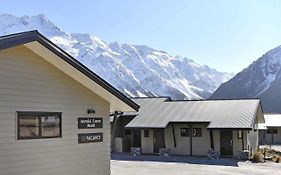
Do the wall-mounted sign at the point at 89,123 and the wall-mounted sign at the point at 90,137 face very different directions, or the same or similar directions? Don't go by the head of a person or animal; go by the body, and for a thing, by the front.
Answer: same or similar directions

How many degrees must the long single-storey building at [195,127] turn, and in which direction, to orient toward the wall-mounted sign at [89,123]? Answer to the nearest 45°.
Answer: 0° — it already faces it

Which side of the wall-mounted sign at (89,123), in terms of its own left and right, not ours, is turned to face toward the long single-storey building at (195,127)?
back

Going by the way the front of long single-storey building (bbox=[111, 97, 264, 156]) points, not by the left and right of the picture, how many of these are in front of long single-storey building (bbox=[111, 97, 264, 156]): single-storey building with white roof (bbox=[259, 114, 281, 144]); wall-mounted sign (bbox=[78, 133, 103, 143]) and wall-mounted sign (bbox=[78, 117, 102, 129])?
2

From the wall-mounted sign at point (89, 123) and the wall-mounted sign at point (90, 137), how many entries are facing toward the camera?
2

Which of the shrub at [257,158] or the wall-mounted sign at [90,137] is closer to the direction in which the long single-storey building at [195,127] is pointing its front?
the wall-mounted sign

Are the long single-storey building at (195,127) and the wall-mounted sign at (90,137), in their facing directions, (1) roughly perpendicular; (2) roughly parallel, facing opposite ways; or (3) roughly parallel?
roughly parallel

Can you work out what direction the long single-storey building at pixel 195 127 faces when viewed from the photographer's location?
facing the viewer

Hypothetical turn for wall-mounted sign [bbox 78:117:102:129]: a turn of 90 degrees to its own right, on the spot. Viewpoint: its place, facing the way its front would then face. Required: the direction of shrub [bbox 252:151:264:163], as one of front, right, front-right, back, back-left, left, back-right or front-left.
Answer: back-right

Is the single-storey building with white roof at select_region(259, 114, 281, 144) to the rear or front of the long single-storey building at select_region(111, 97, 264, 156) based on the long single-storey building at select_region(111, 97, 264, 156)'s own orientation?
to the rear
